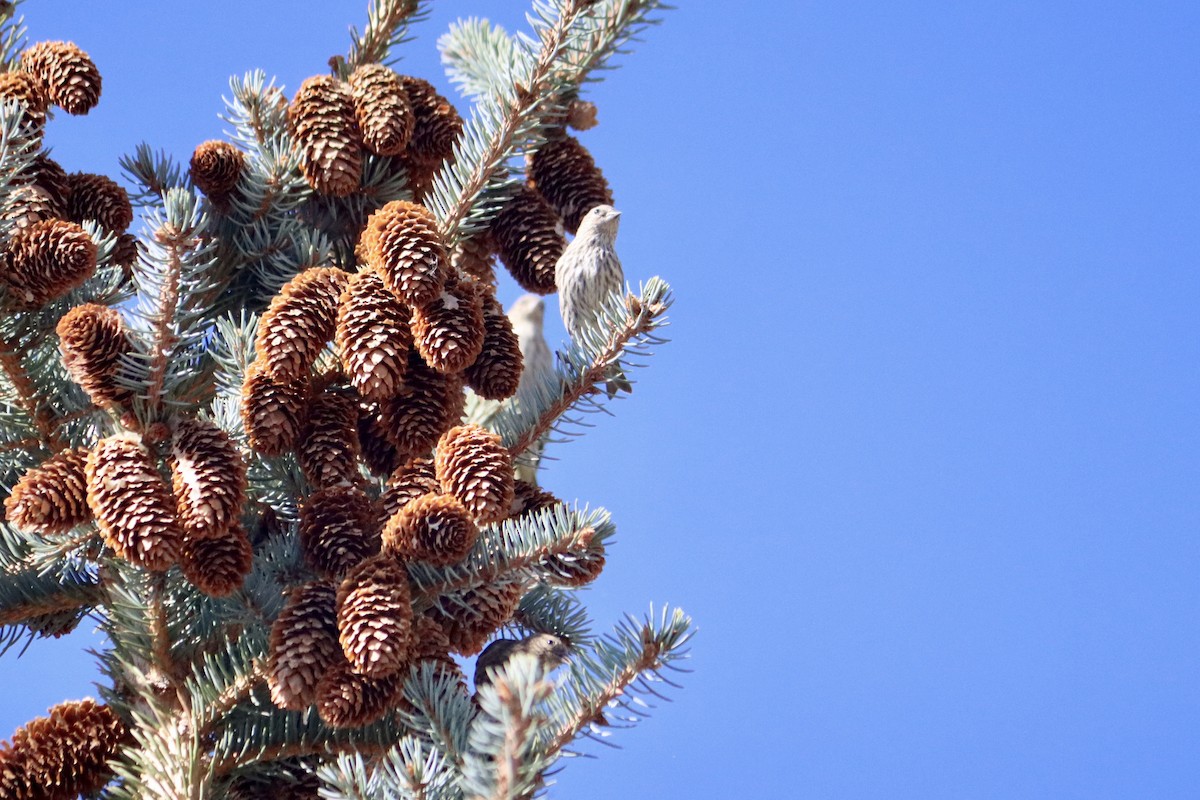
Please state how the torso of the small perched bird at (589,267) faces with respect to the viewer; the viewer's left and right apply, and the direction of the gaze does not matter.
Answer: facing the viewer and to the right of the viewer

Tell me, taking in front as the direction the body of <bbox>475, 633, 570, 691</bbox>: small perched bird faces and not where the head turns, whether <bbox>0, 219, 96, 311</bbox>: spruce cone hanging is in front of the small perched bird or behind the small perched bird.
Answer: behind

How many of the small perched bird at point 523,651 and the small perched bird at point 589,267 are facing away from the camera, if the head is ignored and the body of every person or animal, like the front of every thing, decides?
0

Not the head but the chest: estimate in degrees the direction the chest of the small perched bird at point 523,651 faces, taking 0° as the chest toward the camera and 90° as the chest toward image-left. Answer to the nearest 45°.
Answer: approximately 270°

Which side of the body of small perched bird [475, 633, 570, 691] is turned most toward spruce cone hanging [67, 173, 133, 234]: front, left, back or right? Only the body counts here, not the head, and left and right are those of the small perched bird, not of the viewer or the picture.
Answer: back
